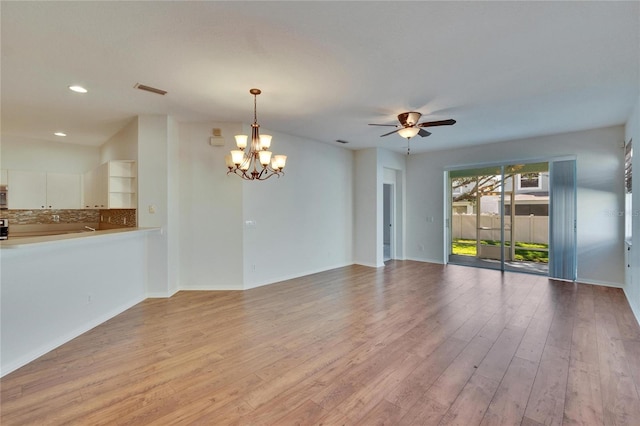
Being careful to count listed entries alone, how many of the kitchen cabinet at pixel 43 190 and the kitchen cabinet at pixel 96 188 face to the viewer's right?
0

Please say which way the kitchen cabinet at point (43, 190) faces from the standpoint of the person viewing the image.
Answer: facing the viewer

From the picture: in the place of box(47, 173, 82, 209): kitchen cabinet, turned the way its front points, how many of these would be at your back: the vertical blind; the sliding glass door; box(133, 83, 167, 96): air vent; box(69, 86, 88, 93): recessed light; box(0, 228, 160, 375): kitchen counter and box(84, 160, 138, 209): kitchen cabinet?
0

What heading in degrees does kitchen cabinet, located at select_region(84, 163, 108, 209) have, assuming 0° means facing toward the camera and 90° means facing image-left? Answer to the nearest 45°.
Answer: approximately 45°

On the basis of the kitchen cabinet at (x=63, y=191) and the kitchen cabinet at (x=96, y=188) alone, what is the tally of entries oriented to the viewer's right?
0

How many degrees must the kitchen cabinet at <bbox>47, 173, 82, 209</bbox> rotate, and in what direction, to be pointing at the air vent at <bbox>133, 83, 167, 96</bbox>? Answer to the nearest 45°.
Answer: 0° — it already faces it

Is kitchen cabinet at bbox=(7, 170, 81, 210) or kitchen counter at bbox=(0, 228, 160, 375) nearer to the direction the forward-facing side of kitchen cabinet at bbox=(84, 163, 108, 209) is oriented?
the kitchen counter

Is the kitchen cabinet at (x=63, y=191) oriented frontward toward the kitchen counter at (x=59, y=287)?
yes

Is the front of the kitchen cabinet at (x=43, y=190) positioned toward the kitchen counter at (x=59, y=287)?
yes

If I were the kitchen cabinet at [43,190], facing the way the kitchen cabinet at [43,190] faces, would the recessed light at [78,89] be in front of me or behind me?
in front

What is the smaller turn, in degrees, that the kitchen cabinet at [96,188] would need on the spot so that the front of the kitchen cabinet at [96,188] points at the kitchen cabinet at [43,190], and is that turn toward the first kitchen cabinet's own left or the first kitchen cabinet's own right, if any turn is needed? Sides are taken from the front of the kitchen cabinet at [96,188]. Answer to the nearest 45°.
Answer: approximately 90° to the first kitchen cabinet's own right

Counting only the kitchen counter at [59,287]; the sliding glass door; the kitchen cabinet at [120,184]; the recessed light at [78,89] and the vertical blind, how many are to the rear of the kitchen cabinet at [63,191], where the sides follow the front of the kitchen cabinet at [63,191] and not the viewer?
0
